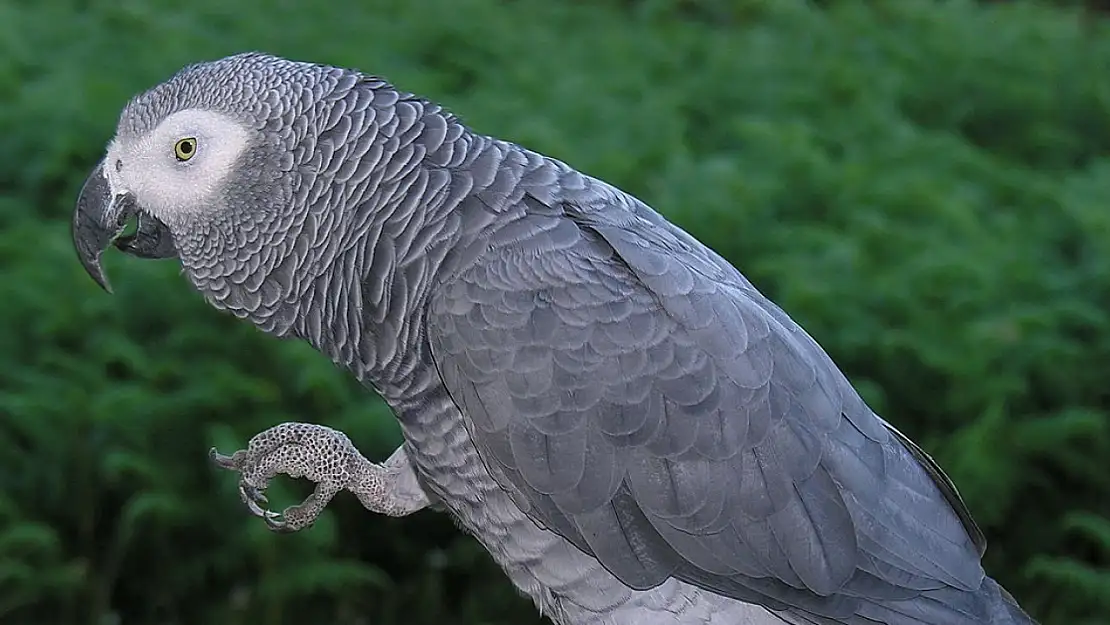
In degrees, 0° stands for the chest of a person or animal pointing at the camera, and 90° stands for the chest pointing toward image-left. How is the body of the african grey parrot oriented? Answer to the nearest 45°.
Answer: approximately 90°
